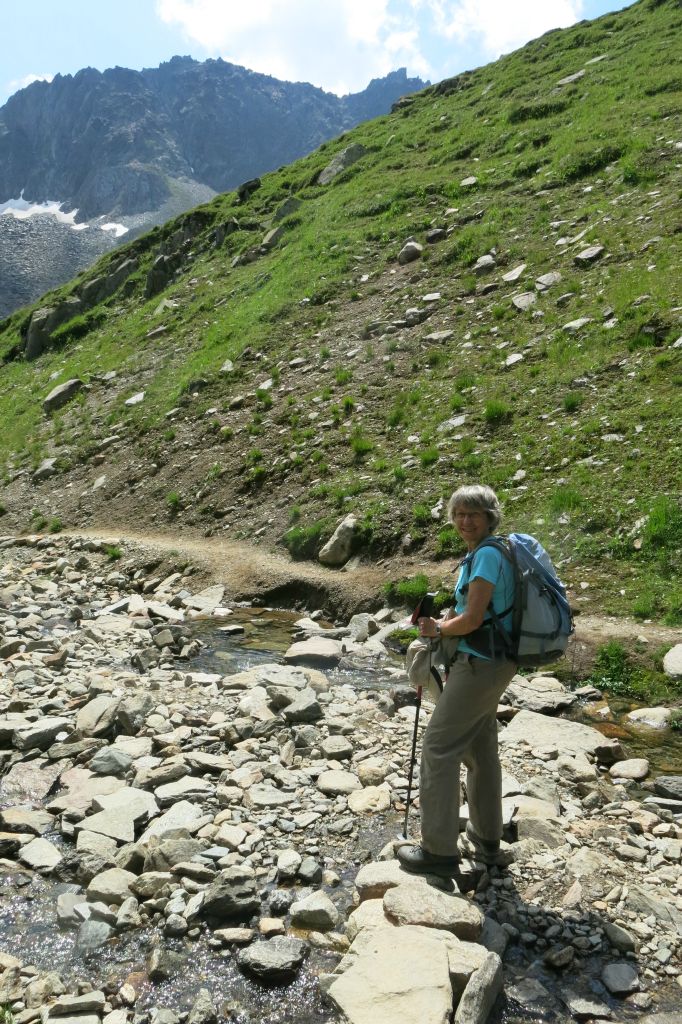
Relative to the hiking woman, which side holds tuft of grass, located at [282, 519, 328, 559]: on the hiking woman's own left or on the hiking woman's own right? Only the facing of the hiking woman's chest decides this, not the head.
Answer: on the hiking woman's own right

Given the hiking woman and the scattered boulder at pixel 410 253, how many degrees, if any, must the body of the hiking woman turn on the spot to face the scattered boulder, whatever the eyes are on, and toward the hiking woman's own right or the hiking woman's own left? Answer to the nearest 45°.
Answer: approximately 90° to the hiking woman's own right

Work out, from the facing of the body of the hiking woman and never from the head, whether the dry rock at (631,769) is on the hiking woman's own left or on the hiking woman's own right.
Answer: on the hiking woman's own right

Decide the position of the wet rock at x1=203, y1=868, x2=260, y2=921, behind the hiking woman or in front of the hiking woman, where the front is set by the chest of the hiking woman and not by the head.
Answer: in front

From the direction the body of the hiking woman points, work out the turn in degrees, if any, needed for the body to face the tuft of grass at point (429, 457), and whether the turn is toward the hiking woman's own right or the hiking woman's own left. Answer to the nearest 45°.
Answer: approximately 90° to the hiking woman's own right

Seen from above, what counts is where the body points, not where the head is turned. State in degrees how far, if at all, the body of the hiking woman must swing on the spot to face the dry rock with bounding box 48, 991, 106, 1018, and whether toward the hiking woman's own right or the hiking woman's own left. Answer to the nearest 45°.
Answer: approximately 45° to the hiking woman's own left

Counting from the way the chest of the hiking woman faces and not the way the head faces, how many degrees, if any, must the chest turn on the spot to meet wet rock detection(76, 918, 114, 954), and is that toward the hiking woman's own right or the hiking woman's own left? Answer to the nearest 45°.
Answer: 0° — they already face it

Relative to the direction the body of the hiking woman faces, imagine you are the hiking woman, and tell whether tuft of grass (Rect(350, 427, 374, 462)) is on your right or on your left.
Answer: on your right

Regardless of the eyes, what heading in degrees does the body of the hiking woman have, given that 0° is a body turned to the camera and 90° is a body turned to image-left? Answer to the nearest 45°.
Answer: approximately 90°

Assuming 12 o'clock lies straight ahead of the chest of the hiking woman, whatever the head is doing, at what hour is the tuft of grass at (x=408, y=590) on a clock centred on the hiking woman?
The tuft of grass is roughly at 3 o'clock from the hiking woman.

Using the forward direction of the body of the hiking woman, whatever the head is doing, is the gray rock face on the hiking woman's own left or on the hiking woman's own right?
on the hiking woman's own right
